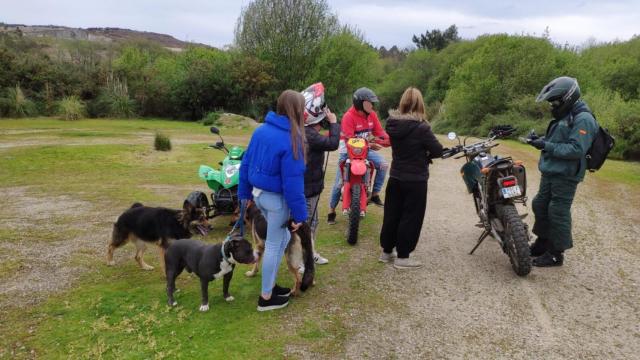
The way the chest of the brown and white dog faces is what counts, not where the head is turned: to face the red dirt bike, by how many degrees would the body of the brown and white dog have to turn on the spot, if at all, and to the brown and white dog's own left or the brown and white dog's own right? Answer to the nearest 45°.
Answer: approximately 90° to the brown and white dog's own right

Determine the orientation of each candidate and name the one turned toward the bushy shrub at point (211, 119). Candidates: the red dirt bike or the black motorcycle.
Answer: the black motorcycle

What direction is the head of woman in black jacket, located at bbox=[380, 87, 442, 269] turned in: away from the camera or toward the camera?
away from the camera

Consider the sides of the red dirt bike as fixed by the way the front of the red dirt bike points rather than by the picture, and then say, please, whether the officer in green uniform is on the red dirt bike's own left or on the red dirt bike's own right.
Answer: on the red dirt bike's own left

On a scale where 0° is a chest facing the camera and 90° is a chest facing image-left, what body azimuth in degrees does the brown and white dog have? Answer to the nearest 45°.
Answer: approximately 135°

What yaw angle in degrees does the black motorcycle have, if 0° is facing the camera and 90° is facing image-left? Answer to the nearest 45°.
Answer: approximately 135°
